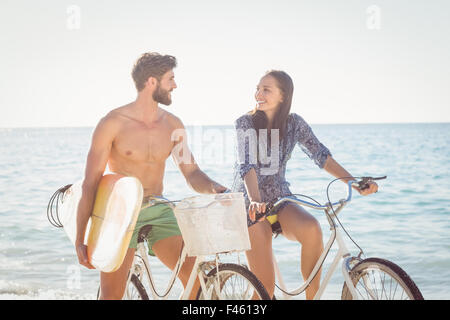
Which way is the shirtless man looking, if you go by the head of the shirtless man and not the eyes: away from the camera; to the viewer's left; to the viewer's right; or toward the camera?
to the viewer's right

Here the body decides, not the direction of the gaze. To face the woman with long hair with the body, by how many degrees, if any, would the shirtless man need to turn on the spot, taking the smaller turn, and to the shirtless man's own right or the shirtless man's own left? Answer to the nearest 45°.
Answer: approximately 45° to the shirtless man's own left

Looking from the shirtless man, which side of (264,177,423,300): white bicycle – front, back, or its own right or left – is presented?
back

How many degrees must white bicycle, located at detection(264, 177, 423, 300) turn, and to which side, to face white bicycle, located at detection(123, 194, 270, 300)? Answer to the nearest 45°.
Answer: approximately 135° to its right

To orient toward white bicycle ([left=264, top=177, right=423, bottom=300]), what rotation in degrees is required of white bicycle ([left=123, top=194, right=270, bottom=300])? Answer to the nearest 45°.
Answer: approximately 45° to its left

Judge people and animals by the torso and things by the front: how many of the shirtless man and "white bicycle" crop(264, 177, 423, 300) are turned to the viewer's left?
0

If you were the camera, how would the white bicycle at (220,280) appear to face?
facing the viewer and to the right of the viewer
